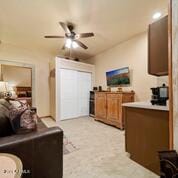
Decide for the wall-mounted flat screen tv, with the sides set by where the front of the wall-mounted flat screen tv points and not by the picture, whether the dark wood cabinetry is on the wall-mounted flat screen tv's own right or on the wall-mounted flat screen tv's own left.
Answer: on the wall-mounted flat screen tv's own left

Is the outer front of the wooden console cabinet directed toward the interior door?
no

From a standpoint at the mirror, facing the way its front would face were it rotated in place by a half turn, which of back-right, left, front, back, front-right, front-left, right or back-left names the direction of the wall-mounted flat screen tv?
back

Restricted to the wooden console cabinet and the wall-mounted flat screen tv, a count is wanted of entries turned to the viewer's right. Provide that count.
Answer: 0

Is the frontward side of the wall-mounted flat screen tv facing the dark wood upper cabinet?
no

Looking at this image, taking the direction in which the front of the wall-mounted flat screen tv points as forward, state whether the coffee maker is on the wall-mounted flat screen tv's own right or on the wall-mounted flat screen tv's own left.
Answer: on the wall-mounted flat screen tv's own left

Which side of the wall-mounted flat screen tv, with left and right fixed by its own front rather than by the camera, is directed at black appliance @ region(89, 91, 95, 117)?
right

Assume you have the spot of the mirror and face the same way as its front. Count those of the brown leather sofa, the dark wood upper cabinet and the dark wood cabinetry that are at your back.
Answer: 0

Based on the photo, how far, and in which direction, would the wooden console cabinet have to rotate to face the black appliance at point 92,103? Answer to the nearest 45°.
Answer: approximately 90° to its right

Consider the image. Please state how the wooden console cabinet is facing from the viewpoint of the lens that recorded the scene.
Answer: facing the viewer and to the left of the viewer

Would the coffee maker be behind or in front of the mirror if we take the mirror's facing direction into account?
in front

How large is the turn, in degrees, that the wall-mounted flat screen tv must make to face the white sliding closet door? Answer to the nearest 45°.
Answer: approximately 45° to its right

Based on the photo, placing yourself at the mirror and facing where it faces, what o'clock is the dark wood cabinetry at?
The dark wood cabinetry is roughly at 1 o'clock from the mirror.

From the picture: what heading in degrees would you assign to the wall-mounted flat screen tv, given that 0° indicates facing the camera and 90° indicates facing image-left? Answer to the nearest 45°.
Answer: approximately 45°

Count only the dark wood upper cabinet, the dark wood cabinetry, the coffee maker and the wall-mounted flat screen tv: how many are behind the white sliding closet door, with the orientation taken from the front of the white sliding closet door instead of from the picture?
0

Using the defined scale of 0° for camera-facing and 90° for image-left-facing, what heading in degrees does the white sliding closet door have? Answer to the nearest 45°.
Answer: approximately 315°

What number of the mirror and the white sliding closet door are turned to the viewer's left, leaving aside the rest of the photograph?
0

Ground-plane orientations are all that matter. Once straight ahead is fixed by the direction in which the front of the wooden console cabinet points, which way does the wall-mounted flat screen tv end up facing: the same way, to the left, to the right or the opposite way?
the same way
